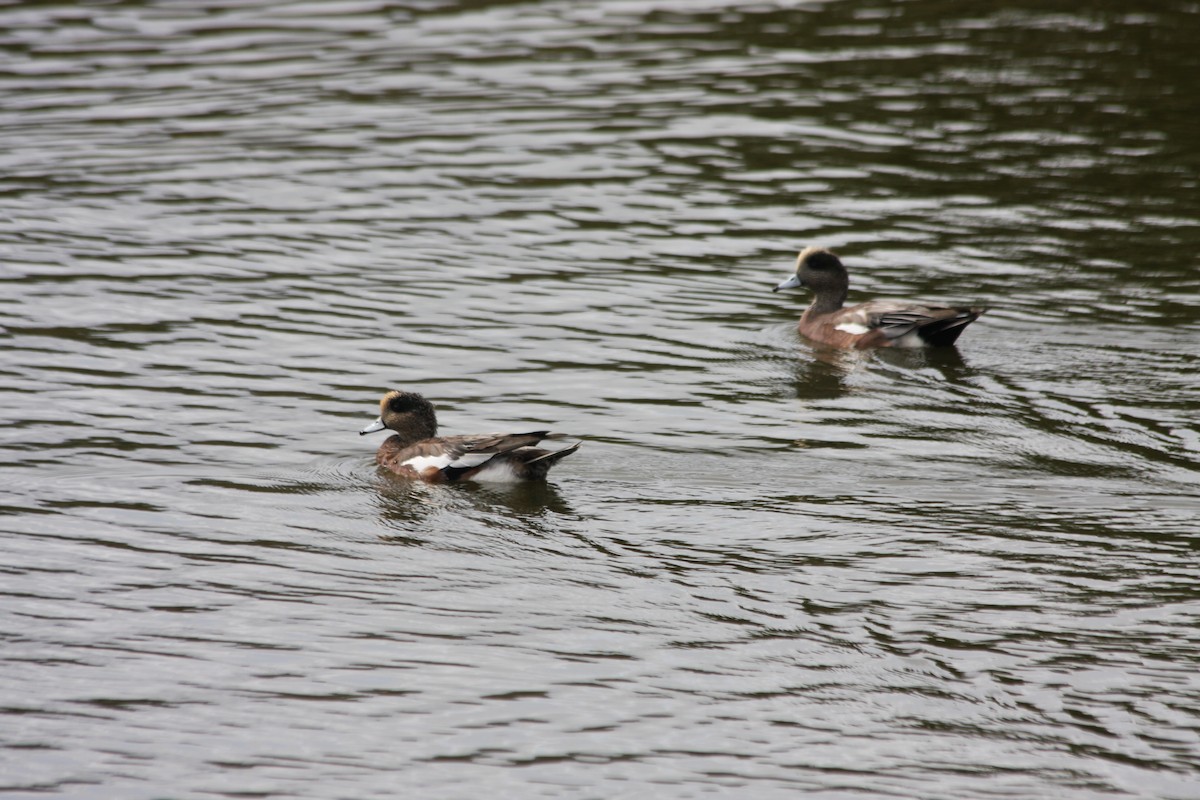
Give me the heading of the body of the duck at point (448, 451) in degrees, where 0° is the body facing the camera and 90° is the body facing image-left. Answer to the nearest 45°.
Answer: approximately 90°

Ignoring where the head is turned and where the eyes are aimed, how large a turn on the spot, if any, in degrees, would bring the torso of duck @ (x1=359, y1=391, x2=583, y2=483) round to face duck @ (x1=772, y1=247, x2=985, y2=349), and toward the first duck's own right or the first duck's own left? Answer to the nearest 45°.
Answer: approximately 135° to the first duck's own right

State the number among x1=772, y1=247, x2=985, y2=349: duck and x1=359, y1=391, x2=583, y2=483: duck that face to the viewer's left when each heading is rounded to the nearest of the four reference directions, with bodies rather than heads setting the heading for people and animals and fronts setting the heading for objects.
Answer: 2

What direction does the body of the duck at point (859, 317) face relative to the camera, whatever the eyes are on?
to the viewer's left

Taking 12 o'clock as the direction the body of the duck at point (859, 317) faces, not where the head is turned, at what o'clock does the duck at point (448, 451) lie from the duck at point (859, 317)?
the duck at point (448, 451) is roughly at 10 o'clock from the duck at point (859, 317).
